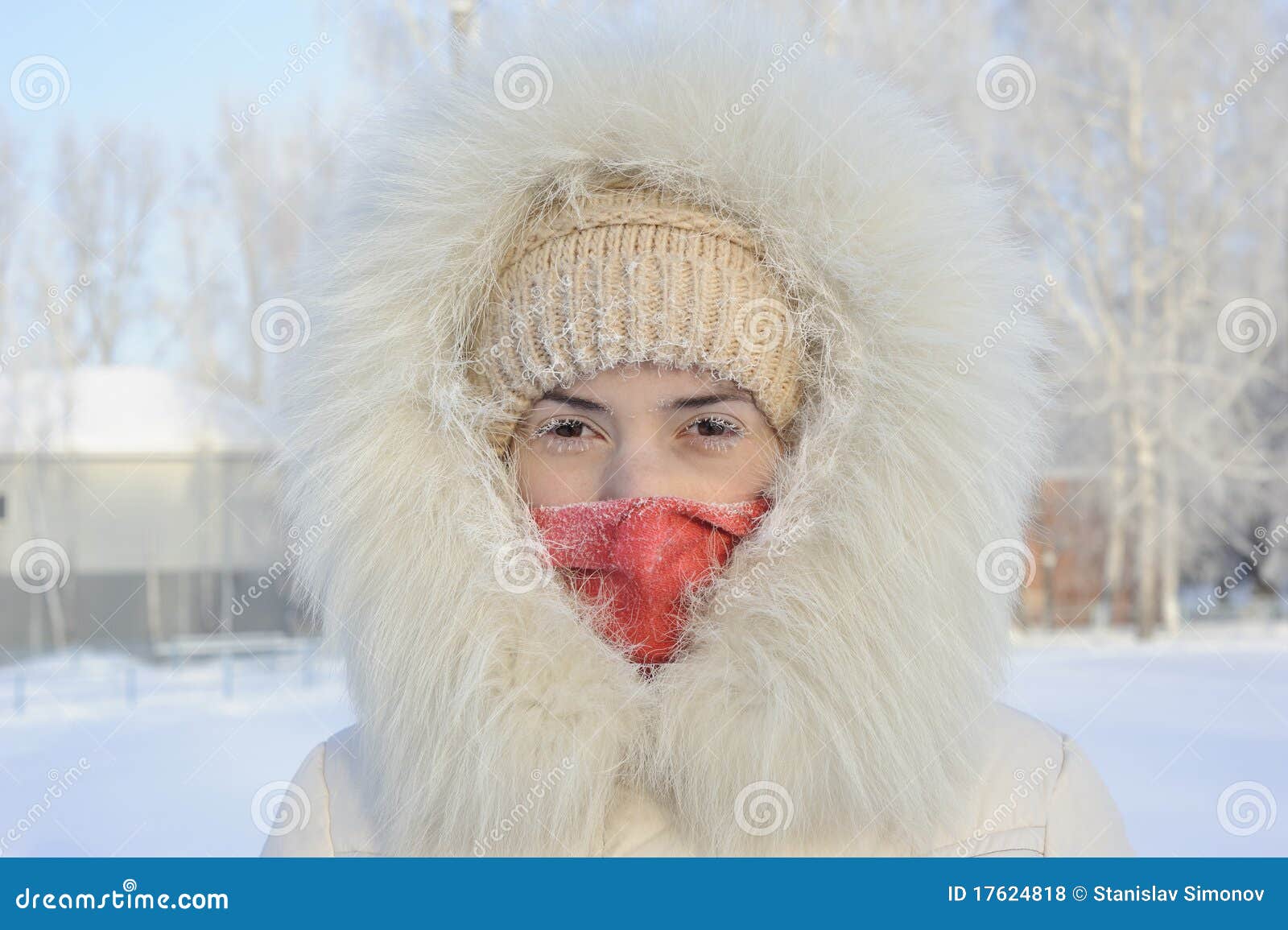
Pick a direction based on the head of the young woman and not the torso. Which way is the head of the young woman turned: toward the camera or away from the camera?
toward the camera

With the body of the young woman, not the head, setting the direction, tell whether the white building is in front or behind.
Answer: behind

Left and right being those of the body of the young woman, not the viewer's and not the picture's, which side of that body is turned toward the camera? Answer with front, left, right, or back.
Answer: front
